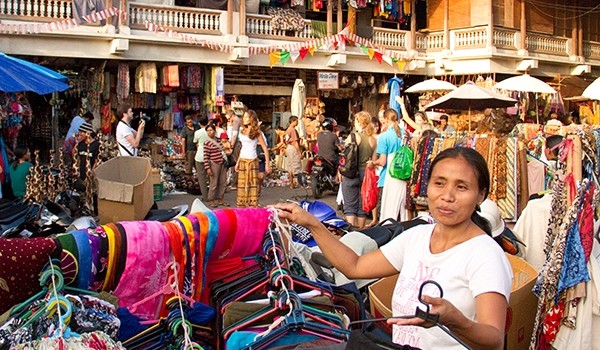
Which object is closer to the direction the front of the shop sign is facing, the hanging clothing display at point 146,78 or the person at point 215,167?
the person

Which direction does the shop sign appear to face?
toward the camera

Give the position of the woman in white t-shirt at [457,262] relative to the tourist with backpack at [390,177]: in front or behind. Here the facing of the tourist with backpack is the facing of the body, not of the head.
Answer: behind

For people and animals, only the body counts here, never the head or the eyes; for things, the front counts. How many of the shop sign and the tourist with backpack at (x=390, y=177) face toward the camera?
1

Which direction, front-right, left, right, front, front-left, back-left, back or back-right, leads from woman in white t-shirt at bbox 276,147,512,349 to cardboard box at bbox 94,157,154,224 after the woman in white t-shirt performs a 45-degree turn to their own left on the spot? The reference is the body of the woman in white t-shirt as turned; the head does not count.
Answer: back-right

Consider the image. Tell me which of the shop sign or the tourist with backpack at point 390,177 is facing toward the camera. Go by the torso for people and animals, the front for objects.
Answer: the shop sign

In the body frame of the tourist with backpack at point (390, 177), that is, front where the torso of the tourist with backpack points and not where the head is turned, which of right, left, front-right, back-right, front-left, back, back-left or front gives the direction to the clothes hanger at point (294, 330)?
back-left

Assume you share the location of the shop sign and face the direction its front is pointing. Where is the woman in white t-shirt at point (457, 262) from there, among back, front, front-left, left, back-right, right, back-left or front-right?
front

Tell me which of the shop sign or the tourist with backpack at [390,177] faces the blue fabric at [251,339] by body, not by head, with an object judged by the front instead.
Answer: the shop sign

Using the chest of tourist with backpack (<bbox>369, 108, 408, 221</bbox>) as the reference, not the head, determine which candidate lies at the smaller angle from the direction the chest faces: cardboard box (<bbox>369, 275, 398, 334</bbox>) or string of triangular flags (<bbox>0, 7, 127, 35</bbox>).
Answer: the string of triangular flags

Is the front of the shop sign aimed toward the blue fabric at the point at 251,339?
yes
